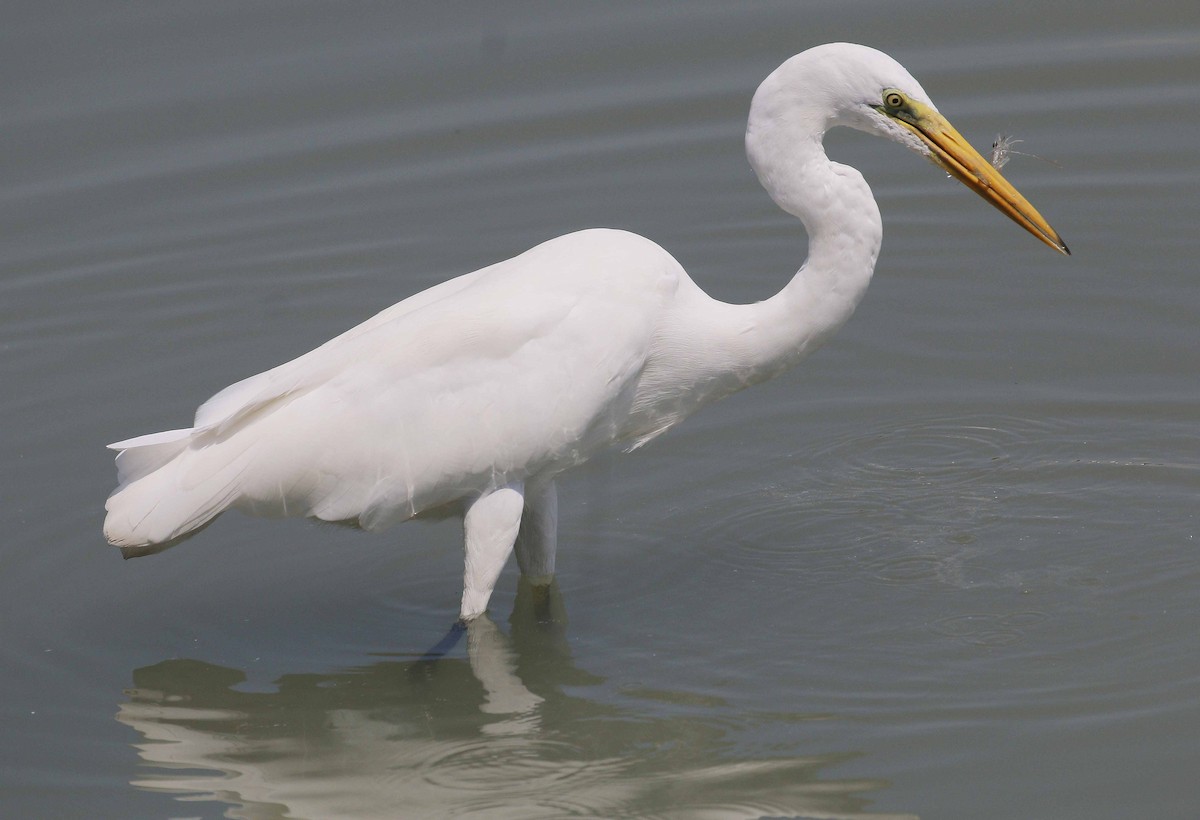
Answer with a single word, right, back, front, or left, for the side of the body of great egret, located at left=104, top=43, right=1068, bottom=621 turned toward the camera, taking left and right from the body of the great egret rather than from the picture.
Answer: right
